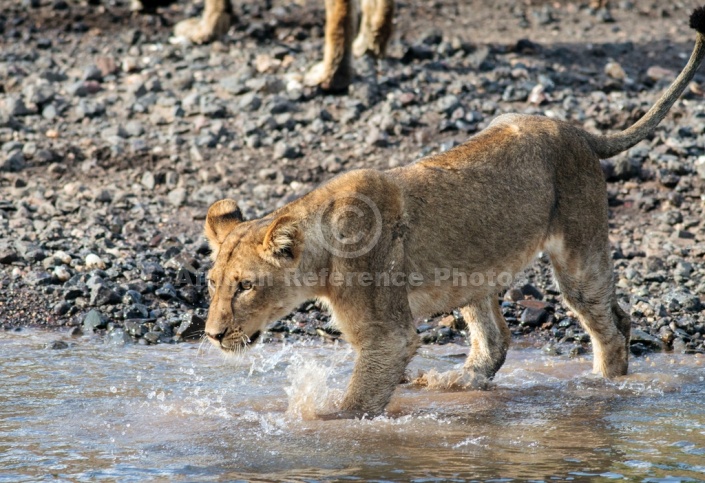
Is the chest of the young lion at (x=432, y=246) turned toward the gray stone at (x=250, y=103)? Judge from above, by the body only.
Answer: no

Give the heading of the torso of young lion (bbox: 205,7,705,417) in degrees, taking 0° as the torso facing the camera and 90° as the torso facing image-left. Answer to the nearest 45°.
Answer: approximately 45°

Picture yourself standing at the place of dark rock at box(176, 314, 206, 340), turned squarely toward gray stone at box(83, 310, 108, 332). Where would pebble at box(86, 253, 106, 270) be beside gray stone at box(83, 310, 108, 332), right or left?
right

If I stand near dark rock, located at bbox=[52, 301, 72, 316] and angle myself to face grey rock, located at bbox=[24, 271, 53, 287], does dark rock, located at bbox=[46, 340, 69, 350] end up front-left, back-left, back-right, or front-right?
back-left

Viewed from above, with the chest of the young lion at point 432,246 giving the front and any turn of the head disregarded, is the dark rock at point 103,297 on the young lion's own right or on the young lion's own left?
on the young lion's own right

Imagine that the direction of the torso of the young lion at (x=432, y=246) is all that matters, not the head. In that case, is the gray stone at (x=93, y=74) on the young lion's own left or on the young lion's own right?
on the young lion's own right

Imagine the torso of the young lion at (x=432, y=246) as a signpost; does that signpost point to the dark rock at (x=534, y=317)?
no

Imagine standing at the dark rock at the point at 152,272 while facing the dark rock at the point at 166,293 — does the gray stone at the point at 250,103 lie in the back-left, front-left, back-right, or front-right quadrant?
back-left
